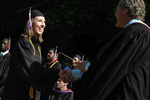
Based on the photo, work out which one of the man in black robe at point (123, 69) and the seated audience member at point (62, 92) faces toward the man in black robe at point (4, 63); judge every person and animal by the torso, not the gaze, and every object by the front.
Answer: the man in black robe at point (123, 69)

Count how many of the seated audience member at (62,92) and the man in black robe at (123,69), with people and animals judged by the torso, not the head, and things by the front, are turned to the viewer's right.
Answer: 0

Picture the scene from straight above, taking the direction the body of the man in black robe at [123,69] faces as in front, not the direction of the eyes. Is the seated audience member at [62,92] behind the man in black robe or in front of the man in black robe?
in front

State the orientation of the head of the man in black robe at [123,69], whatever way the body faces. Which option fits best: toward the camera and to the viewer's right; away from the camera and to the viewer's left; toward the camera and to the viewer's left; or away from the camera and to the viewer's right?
away from the camera and to the viewer's left

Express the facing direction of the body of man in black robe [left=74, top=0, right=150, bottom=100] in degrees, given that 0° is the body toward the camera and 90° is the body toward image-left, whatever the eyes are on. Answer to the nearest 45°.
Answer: approximately 135°

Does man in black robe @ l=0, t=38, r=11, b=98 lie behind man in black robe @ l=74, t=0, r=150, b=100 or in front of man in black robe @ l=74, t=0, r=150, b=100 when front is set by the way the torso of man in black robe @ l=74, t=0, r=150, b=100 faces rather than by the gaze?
in front

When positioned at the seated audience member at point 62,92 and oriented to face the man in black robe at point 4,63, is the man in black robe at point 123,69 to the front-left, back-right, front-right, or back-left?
back-left
